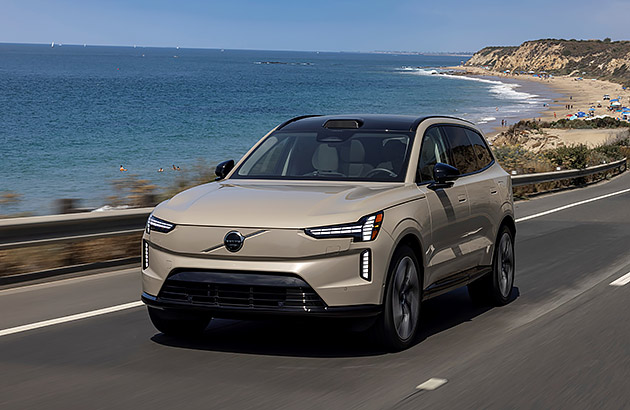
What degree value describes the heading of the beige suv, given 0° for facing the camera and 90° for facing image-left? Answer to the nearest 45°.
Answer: approximately 45°

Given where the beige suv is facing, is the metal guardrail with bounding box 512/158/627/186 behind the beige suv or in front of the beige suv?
behind

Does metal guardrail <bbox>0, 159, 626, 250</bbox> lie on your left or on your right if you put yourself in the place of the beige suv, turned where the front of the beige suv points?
on your right
